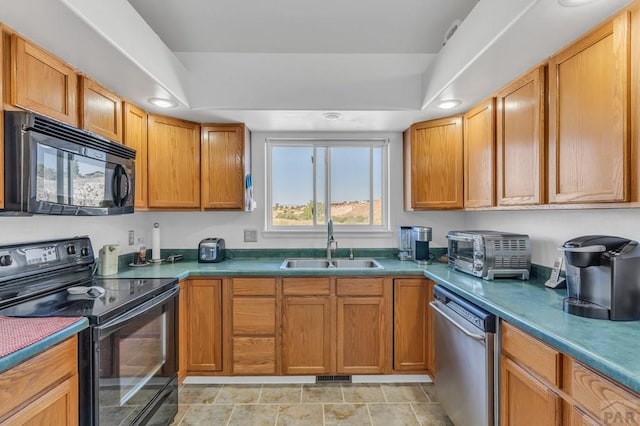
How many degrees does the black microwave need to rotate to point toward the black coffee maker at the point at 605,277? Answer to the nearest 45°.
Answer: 0° — it already faces it

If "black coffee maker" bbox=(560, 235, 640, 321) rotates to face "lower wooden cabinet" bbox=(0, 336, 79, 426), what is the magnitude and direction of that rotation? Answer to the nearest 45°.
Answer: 0° — it already faces it

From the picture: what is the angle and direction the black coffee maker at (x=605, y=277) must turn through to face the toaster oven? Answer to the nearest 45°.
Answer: approximately 90° to its right

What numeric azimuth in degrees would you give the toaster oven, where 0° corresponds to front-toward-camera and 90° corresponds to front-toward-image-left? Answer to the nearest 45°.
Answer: approximately 45°

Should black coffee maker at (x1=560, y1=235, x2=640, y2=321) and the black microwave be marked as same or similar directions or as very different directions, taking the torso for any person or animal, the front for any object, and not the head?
very different directions

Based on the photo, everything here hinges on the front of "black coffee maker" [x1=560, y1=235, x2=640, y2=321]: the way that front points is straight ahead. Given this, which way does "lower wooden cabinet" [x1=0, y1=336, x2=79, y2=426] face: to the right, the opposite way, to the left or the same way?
the opposite way

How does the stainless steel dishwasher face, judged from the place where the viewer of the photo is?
facing the viewer and to the left of the viewer

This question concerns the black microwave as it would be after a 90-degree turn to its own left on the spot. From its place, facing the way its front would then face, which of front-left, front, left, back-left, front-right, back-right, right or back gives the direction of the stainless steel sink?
front-right

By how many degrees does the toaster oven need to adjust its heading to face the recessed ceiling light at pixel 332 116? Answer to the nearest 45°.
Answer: approximately 45° to its right

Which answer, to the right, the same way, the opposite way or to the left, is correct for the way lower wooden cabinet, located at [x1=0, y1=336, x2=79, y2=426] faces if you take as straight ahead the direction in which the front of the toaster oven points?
the opposite way

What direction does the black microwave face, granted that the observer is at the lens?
facing the viewer and to the right of the viewer

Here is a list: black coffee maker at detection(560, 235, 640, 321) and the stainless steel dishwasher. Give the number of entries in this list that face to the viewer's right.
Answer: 0

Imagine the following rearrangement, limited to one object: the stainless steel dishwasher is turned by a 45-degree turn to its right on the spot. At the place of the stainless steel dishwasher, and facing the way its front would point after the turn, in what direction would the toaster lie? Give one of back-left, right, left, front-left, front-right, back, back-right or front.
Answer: front

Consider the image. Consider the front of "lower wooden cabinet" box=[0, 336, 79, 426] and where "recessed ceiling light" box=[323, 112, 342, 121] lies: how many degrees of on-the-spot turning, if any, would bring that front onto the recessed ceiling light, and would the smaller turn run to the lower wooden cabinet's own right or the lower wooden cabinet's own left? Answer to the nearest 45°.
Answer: approximately 45° to the lower wooden cabinet's own left

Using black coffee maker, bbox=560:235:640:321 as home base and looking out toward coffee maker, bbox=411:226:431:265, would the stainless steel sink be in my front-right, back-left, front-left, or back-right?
front-left
